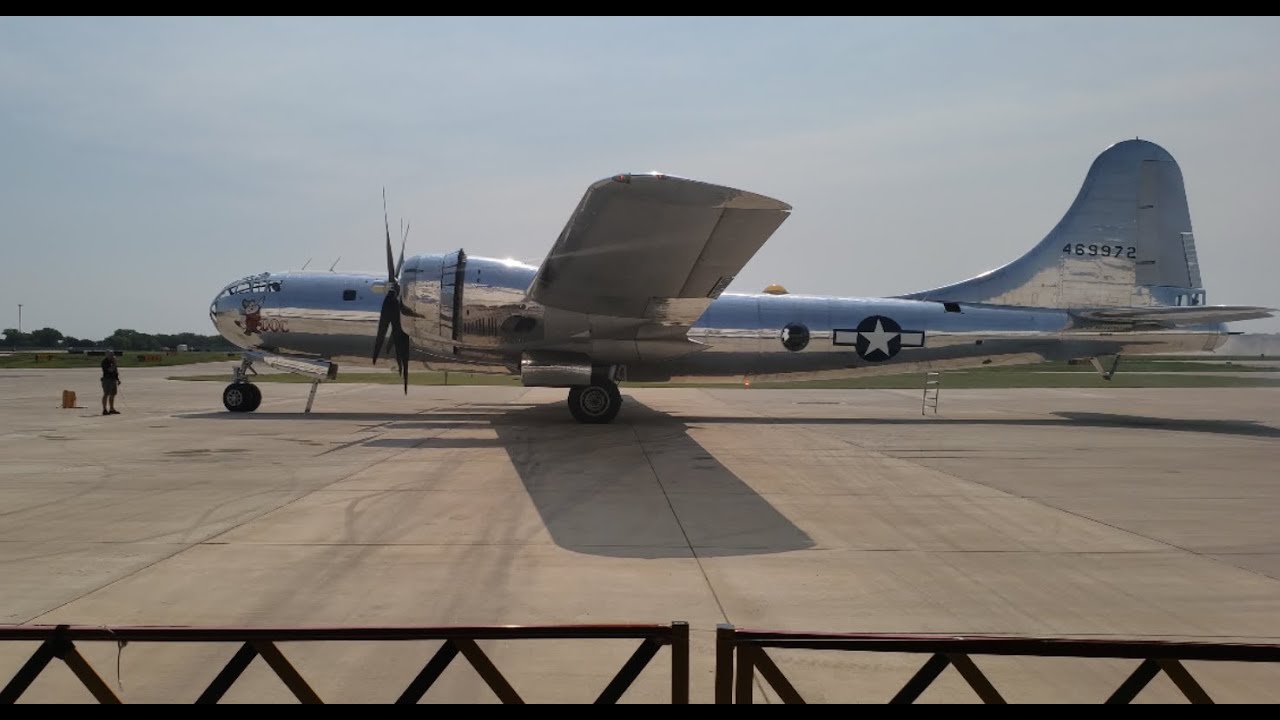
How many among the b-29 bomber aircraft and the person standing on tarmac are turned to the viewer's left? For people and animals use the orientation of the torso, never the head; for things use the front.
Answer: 1

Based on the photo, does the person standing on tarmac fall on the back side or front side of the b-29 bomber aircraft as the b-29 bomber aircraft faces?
on the front side

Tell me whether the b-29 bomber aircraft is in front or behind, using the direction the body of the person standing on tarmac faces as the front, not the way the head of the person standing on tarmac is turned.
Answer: in front

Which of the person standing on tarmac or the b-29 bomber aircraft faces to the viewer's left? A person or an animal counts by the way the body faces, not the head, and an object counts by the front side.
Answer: the b-29 bomber aircraft

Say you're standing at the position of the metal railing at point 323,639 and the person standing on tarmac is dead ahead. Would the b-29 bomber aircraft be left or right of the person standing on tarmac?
right

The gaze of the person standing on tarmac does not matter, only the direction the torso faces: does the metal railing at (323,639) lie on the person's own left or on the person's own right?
on the person's own right

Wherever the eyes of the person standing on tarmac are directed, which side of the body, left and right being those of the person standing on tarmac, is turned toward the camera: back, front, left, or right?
right

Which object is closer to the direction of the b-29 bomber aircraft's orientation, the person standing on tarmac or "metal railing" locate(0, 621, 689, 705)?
the person standing on tarmac

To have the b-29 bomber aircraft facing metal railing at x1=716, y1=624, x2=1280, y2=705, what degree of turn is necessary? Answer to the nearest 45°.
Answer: approximately 90° to its left

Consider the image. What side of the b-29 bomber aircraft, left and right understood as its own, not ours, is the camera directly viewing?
left

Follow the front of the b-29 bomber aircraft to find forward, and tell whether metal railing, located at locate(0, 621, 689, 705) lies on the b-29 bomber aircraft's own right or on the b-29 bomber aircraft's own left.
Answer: on the b-29 bomber aircraft's own left

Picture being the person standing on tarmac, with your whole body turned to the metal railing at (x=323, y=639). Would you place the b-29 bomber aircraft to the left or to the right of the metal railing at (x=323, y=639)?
left
